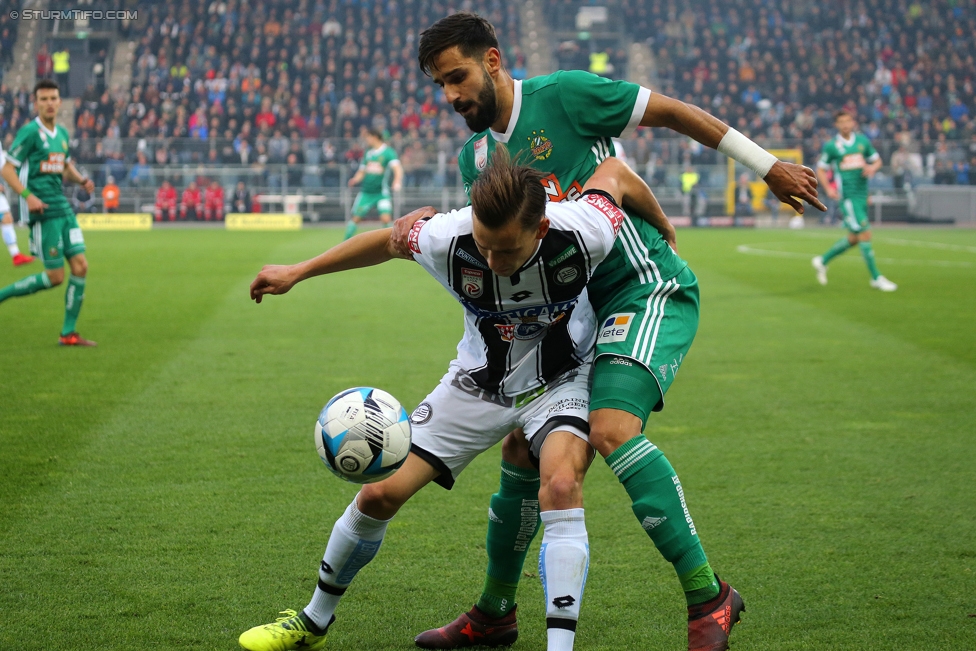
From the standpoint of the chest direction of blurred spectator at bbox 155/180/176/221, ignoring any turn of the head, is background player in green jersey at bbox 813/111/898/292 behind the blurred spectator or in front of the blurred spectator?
in front

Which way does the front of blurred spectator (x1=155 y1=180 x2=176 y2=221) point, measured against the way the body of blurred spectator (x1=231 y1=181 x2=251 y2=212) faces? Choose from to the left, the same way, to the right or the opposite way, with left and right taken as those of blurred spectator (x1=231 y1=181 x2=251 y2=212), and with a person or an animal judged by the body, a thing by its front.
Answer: the same way

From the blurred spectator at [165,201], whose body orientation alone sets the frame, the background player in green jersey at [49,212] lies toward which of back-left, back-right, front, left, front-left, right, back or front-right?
front

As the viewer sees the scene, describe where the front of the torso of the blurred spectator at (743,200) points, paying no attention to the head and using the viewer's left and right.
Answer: facing the viewer

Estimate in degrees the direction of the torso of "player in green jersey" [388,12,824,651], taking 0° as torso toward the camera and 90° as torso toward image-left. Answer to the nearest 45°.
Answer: approximately 45°

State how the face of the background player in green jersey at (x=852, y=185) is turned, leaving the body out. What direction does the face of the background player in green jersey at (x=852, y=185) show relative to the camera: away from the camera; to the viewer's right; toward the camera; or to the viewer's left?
toward the camera

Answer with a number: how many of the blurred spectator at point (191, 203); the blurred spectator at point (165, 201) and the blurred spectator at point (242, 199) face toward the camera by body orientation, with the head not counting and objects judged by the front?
3

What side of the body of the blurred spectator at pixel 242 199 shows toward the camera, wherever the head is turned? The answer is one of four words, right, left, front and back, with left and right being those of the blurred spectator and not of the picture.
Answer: front

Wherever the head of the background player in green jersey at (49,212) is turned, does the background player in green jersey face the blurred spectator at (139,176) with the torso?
no

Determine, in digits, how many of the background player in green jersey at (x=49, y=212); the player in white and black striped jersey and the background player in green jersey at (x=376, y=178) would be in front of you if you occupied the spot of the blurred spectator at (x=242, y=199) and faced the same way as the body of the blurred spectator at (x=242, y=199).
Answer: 3

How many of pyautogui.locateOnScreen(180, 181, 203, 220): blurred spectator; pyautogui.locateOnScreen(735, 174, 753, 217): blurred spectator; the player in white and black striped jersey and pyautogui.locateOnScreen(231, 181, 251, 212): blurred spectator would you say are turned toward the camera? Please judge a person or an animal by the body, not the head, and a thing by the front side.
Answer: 4

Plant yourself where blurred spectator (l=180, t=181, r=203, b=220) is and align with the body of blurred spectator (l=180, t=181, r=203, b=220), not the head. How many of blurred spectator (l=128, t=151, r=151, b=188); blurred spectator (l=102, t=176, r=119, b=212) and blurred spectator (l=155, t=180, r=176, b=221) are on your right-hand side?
3

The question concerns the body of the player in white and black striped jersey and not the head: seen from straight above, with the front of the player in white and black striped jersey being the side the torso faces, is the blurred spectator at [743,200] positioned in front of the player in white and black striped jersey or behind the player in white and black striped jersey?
behind

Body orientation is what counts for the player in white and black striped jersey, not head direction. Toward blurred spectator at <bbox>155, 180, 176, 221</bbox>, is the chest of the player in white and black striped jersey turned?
no

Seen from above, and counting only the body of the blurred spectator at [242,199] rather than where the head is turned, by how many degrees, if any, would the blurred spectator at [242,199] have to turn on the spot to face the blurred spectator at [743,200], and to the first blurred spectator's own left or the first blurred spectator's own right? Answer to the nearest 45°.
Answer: approximately 90° to the first blurred spectator's own left

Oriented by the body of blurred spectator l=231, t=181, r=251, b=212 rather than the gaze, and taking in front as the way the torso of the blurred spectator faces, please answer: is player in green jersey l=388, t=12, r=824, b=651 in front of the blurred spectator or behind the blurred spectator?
in front

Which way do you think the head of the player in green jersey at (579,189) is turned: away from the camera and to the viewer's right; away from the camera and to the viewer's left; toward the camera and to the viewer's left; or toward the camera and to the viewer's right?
toward the camera and to the viewer's left

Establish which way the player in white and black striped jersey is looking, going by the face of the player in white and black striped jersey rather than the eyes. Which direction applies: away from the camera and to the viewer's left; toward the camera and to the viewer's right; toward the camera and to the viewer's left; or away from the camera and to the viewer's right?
toward the camera and to the viewer's left
